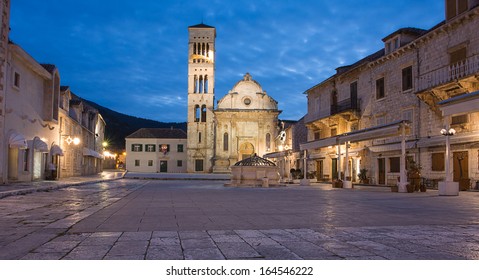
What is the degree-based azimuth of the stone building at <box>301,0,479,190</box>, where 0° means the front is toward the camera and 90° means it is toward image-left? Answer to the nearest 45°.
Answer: approximately 45°

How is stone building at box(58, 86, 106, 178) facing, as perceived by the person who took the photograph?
facing the viewer and to the right of the viewer

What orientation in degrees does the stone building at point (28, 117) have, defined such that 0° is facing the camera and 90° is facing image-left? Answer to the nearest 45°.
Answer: approximately 315°

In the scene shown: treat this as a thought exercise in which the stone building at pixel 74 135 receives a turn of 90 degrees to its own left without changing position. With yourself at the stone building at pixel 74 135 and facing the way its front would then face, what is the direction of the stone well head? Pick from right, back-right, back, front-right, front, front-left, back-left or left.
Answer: right

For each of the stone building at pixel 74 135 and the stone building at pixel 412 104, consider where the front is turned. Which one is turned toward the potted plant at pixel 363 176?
the stone building at pixel 74 135

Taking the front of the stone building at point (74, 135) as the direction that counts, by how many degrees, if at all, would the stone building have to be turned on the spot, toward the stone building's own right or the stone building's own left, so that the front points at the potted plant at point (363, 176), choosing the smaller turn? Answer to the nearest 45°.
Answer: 0° — it already faces it

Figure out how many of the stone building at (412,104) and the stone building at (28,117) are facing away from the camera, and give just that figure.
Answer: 0

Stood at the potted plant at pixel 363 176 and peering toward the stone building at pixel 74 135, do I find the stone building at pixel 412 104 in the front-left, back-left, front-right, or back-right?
back-left
